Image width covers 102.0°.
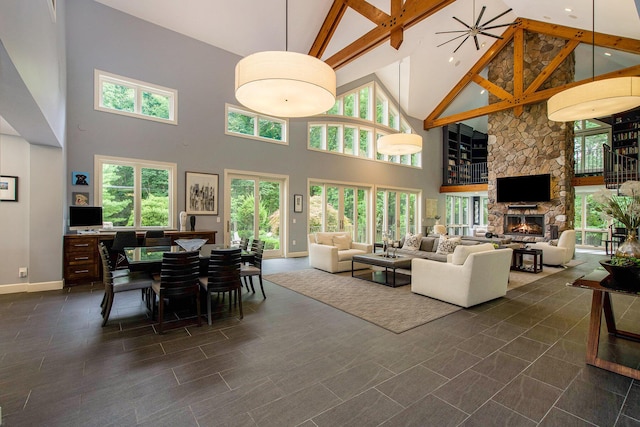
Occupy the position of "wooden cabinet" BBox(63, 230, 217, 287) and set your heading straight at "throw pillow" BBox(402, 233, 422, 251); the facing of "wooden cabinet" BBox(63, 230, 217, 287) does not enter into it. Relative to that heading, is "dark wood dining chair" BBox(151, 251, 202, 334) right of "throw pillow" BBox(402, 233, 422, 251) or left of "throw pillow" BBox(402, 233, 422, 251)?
right

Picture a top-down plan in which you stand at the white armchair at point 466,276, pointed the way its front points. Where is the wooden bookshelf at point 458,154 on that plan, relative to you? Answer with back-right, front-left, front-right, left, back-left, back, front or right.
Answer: front-right

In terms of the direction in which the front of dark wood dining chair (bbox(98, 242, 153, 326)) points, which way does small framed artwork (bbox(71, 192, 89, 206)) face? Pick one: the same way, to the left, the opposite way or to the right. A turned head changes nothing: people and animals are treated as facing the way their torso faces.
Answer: to the right

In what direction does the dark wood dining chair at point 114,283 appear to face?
to the viewer's right

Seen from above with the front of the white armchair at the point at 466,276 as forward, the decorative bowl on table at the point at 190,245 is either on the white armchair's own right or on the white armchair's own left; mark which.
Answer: on the white armchair's own left

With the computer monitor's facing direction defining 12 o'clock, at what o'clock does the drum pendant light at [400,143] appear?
The drum pendant light is roughly at 10 o'clock from the computer monitor.

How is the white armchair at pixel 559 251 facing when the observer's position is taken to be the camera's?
facing to the left of the viewer
